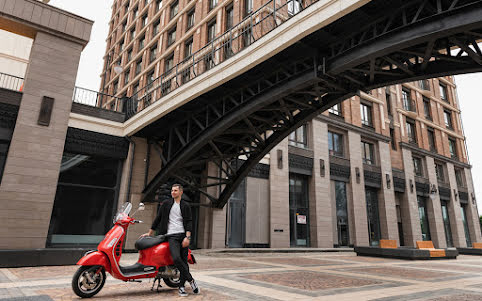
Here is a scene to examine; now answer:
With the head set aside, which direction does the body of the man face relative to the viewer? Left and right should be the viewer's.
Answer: facing the viewer

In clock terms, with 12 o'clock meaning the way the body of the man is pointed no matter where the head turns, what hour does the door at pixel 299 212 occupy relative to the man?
The door is roughly at 7 o'clock from the man.

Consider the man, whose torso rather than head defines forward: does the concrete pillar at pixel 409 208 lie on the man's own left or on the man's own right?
on the man's own left

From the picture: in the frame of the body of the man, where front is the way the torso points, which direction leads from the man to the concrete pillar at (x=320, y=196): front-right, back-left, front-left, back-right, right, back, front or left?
back-left

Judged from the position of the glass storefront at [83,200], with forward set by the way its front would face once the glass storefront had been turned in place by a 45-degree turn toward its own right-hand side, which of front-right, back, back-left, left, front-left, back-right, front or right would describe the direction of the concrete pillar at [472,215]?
left

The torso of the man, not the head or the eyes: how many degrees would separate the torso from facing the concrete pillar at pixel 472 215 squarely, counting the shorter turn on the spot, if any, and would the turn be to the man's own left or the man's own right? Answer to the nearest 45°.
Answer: approximately 135° to the man's own left

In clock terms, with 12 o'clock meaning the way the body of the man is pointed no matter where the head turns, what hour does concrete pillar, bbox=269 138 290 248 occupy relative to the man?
The concrete pillar is roughly at 7 o'clock from the man.

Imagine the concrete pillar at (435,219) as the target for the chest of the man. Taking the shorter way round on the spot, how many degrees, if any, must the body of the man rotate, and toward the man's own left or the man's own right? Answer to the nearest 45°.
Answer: approximately 135° to the man's own left

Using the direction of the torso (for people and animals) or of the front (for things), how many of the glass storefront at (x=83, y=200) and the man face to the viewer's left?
0

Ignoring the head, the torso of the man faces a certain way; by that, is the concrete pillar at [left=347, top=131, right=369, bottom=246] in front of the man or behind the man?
behind

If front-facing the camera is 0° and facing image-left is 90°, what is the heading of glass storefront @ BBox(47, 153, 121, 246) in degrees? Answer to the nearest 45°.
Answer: approximately 315°
